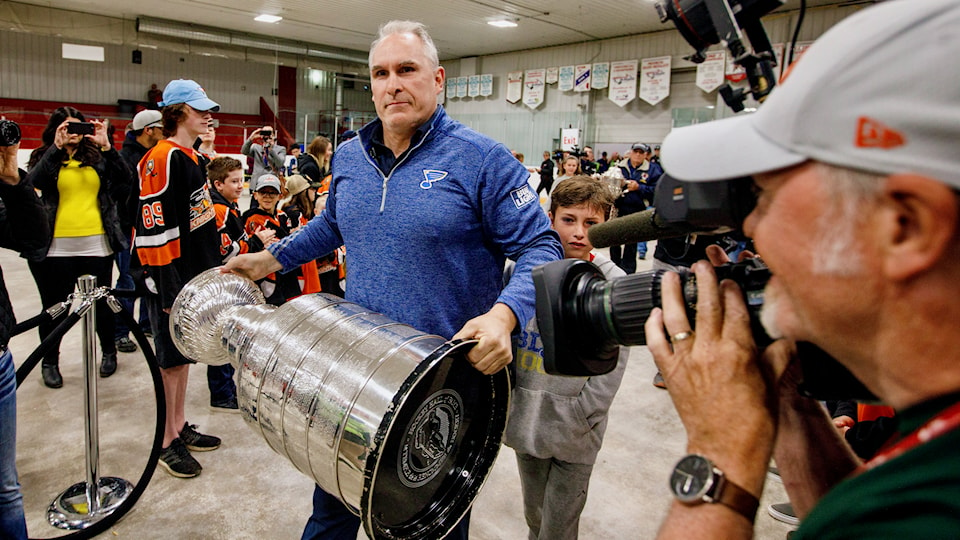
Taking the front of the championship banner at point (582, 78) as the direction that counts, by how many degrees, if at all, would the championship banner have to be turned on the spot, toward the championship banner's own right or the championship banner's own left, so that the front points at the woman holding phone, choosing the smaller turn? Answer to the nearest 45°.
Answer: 0° — it already faces them

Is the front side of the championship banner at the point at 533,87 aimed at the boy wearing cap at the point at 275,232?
yes

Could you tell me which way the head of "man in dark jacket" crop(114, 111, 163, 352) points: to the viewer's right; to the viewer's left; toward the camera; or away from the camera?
to the viewer's right

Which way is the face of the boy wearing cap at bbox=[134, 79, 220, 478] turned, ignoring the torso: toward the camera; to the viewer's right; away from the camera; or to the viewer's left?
to the viewer's right

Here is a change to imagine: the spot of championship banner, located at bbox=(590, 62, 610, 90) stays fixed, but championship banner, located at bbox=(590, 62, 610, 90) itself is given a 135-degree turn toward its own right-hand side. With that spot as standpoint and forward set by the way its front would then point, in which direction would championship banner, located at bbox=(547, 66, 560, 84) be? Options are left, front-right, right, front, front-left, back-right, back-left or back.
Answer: front

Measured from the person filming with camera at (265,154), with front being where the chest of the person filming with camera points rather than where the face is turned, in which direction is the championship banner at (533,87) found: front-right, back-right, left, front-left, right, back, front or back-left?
back-left

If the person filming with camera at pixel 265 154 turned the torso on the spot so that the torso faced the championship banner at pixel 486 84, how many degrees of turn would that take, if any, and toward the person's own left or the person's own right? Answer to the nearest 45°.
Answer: approximately 135° to the person's own left

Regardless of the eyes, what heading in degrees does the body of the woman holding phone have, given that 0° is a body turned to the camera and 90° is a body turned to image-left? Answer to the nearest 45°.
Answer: approximately 0°

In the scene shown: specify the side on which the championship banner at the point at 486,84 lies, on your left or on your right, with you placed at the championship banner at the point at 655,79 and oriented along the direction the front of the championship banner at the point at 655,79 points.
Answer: on your right
